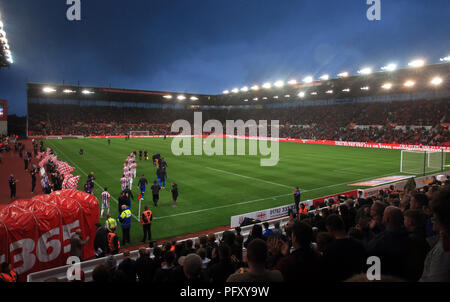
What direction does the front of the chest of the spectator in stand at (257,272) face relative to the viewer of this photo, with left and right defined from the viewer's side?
facing away from the viewer

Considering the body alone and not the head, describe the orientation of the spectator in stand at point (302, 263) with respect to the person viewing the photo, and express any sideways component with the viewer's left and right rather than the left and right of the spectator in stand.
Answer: facing away from the viewer and to the left of the viewer

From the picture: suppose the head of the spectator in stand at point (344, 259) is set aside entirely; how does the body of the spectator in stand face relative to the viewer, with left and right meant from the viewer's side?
facing away from the viewer and to the left of the viewer

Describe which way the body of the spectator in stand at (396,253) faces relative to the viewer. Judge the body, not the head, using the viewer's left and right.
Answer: facing away from the viewer and to the left of the viewer

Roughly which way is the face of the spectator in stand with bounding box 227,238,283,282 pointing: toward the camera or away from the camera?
away from the camera

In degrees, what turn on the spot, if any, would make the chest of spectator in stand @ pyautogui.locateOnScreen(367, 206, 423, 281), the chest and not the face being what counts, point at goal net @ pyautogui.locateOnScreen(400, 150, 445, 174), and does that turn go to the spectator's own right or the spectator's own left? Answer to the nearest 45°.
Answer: approximately 45° to the spectator's own right

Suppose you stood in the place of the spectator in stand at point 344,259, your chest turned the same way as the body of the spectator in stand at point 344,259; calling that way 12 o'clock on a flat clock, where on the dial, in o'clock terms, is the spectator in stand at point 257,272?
the spectator in stand at point 257,272 is roughly at 9 o'clock from the spectator in stand at point 344,259.
